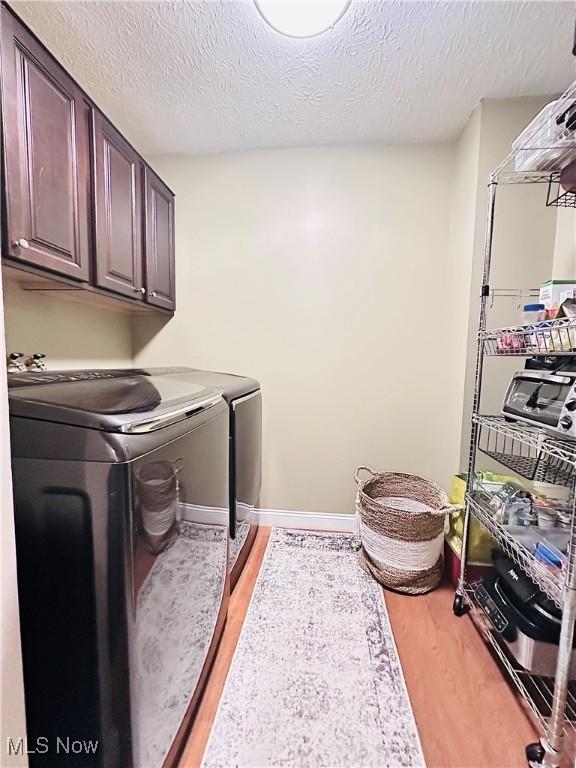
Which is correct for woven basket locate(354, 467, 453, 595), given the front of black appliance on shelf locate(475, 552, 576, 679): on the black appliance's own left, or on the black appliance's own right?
on the black appliance's own right

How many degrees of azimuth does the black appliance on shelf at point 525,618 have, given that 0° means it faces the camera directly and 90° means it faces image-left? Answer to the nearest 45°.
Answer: approximately 45°

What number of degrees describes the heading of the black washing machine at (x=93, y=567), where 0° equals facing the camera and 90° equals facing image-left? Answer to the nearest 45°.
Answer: approximately 315°

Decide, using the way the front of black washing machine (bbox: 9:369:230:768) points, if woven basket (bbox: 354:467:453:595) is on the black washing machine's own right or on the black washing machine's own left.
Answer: on the black washing machine's own left

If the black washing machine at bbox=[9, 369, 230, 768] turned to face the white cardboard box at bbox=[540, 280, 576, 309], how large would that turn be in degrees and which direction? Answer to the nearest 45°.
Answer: approximately 45° to its left
